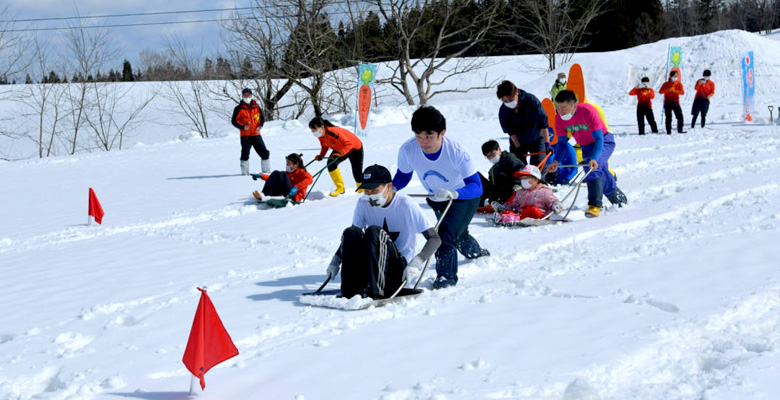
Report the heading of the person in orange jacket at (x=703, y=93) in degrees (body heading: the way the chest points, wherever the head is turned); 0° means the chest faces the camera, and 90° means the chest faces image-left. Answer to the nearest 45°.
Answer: approximately 0°

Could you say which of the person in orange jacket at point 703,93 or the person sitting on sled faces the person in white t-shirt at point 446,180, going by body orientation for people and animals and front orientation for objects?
the person in orange jacket

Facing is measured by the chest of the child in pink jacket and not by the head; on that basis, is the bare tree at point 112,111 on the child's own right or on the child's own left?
on the child's own right

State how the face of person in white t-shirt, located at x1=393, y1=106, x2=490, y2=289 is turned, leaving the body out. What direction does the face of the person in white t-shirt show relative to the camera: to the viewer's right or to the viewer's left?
to the viewer's left

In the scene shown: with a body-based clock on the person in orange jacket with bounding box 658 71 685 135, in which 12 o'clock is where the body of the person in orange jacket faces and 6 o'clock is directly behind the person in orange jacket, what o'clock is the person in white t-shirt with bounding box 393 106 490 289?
The person in white t-shirt is roughly at 12 o'clock from the person in orange jacket.

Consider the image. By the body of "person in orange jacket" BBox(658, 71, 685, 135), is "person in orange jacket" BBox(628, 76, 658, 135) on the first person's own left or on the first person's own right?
on the first person's own right

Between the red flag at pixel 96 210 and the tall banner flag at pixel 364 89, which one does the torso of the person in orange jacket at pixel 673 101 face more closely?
the red flag

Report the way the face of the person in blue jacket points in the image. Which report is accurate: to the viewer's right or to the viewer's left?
to the viewer's left

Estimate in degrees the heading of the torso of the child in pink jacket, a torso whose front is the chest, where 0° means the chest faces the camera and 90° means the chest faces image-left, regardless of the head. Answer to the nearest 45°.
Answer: approximately 45°

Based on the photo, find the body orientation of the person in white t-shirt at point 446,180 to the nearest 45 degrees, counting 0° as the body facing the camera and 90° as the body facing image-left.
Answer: approximately 45°

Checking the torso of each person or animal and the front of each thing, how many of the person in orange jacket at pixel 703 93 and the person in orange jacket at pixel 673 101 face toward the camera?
2

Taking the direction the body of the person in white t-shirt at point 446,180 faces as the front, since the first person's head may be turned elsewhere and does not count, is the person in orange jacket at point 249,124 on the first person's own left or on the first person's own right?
on the first person's own right
